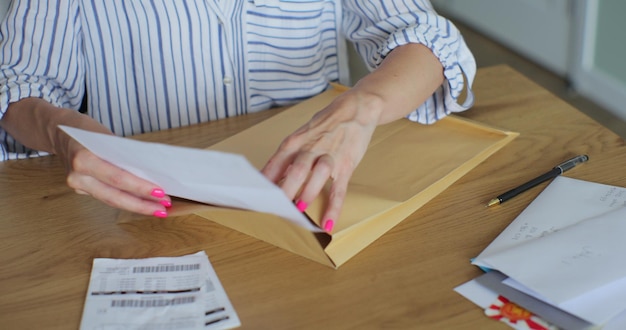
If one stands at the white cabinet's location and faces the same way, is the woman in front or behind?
in front

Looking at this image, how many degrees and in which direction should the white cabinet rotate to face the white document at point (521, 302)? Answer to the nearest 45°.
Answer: approximately 45° to its left

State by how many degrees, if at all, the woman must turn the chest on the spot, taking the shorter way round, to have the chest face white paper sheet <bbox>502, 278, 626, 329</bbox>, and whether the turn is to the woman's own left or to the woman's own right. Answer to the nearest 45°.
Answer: approximately 45° to the woman's own left

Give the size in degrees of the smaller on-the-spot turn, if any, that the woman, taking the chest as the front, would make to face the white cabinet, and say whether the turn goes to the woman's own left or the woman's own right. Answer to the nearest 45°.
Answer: approximately 135° to the woman's own left

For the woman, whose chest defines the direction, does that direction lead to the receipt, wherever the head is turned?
yes

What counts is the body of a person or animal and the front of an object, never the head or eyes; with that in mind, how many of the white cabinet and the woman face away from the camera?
0

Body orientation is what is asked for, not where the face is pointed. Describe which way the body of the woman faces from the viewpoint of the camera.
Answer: toward the camera

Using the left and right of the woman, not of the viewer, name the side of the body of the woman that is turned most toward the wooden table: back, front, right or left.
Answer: front

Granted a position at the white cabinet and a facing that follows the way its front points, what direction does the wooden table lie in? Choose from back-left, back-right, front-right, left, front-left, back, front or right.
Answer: front-left

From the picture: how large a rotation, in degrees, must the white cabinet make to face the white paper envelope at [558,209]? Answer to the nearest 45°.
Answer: approximately 45° to its left

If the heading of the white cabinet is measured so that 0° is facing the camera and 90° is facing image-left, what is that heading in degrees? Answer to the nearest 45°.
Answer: approximately 45°

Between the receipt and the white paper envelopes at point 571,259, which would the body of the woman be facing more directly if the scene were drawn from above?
the receipt

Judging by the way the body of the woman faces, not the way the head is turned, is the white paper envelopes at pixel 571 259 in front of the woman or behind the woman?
in front

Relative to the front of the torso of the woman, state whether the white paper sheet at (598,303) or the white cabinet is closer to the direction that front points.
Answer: the white paper sheet
